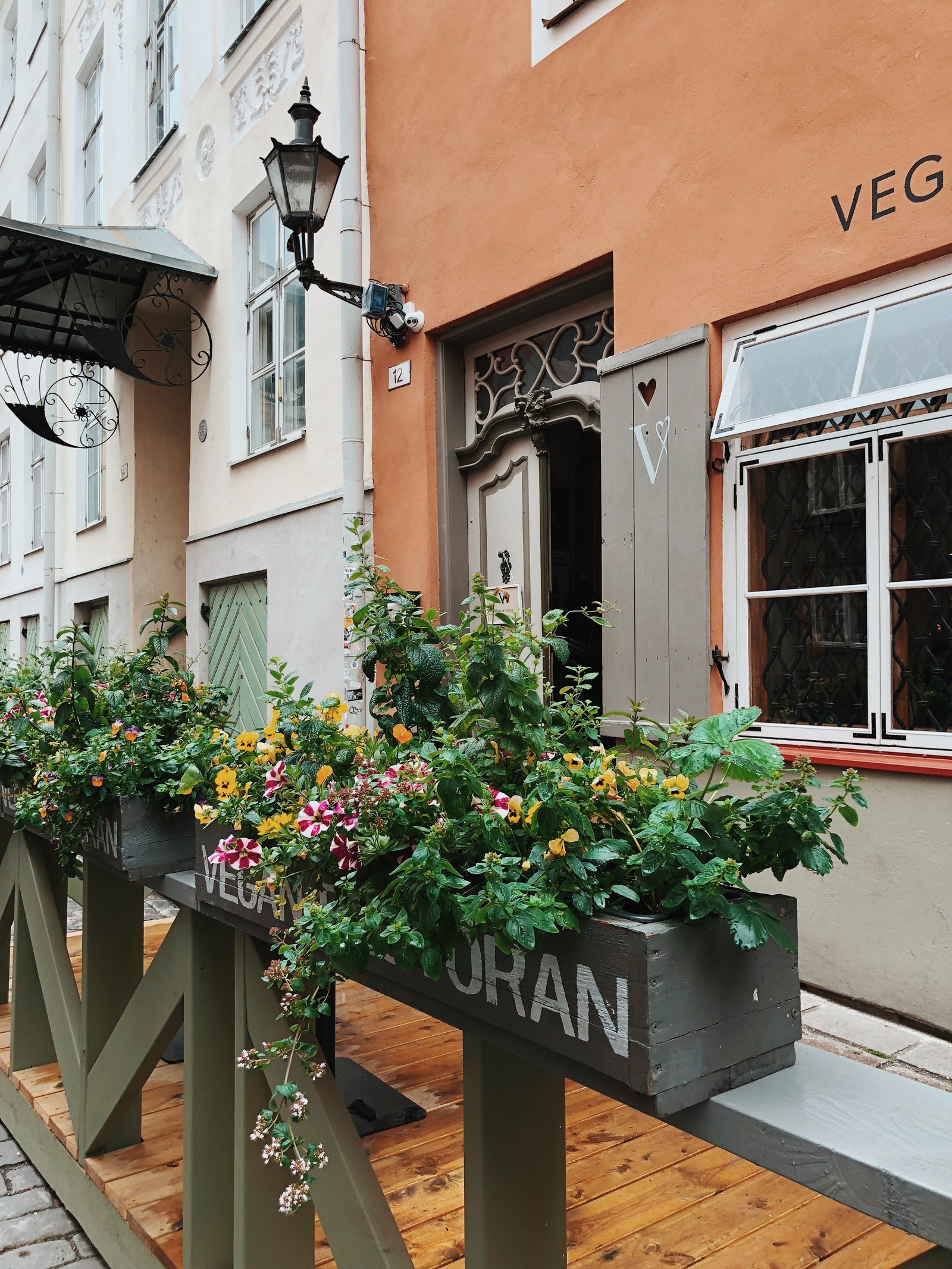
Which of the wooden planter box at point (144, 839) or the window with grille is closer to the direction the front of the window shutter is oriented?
the wooden planter box

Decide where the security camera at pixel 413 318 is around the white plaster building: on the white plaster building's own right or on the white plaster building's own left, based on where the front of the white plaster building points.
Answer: on the white plaster building's own left

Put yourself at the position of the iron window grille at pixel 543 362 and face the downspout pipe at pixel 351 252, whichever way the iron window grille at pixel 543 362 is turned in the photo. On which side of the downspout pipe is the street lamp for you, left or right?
left

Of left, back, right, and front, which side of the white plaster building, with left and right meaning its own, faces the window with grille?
left

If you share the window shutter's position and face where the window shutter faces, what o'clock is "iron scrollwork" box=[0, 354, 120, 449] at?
The iron scrollwork is roughly at 3 o'clock from the window shutter.

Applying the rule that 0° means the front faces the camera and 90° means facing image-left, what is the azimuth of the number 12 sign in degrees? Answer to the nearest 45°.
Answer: approximately 45°

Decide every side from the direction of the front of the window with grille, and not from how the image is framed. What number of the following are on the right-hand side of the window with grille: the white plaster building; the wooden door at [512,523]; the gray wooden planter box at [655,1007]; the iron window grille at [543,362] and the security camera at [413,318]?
4

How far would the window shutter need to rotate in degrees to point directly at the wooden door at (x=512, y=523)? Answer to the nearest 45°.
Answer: approximately 90° to its right

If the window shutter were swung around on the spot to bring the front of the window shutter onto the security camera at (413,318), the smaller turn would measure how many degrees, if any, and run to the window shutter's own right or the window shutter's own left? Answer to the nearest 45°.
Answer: approximately 90° to the window shutter's own right

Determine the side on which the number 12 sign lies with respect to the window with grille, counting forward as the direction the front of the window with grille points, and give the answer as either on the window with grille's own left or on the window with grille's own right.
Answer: on the window with grille's own right
